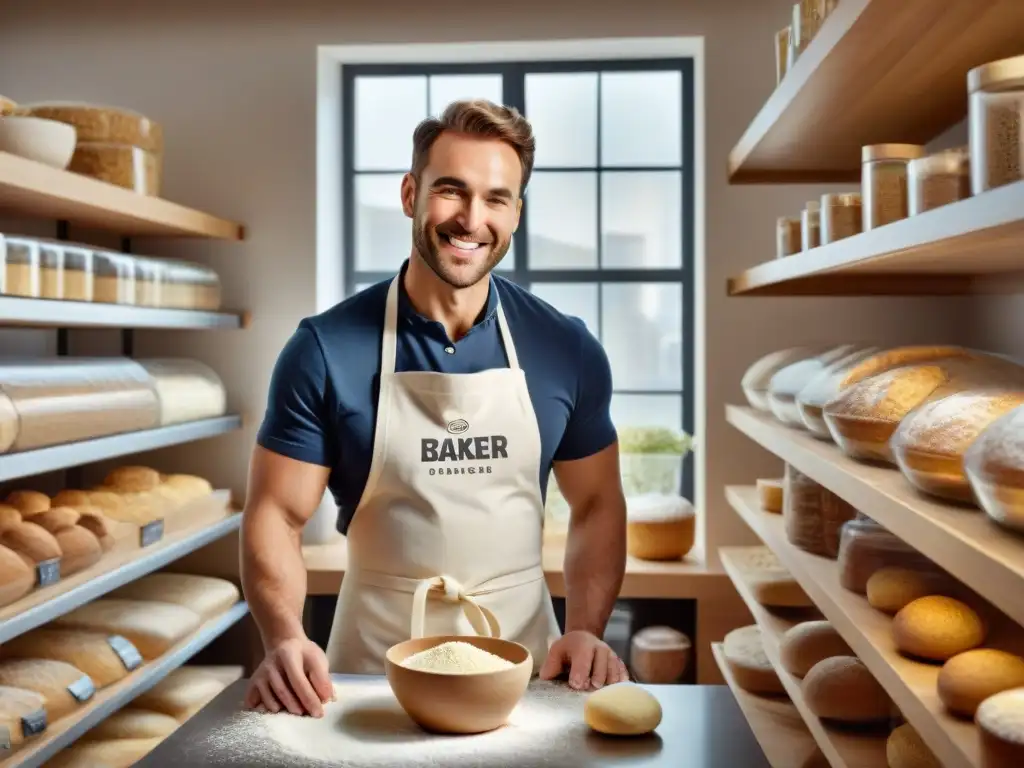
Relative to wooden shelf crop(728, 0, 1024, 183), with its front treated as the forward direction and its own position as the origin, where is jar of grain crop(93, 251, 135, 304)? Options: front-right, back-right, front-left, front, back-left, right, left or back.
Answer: front

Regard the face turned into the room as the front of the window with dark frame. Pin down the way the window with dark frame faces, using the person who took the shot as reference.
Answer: facing the viewer

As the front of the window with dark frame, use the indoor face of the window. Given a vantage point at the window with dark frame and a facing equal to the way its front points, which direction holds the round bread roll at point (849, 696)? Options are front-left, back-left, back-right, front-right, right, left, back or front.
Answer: front

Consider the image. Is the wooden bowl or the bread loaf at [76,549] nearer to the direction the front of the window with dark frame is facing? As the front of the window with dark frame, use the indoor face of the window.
the wooden bowl

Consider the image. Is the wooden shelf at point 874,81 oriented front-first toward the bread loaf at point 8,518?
yes

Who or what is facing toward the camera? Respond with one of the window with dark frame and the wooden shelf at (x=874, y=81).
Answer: the window with dark frame

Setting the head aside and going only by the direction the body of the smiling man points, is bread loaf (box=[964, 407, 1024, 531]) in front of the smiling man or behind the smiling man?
in front

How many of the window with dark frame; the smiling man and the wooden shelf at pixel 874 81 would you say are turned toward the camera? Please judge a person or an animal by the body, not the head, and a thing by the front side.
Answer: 2

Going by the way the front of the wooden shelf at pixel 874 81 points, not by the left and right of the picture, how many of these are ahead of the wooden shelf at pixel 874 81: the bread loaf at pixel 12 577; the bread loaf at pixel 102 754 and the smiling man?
3

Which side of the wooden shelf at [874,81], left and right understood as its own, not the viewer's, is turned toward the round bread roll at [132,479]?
front

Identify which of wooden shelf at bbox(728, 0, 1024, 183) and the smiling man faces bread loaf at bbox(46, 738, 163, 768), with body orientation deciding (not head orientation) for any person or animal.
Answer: the wooden shelf

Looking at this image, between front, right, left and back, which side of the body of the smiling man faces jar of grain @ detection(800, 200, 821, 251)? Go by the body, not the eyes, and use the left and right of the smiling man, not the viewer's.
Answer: left

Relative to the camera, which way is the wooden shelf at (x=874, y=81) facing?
to the viewer's left
